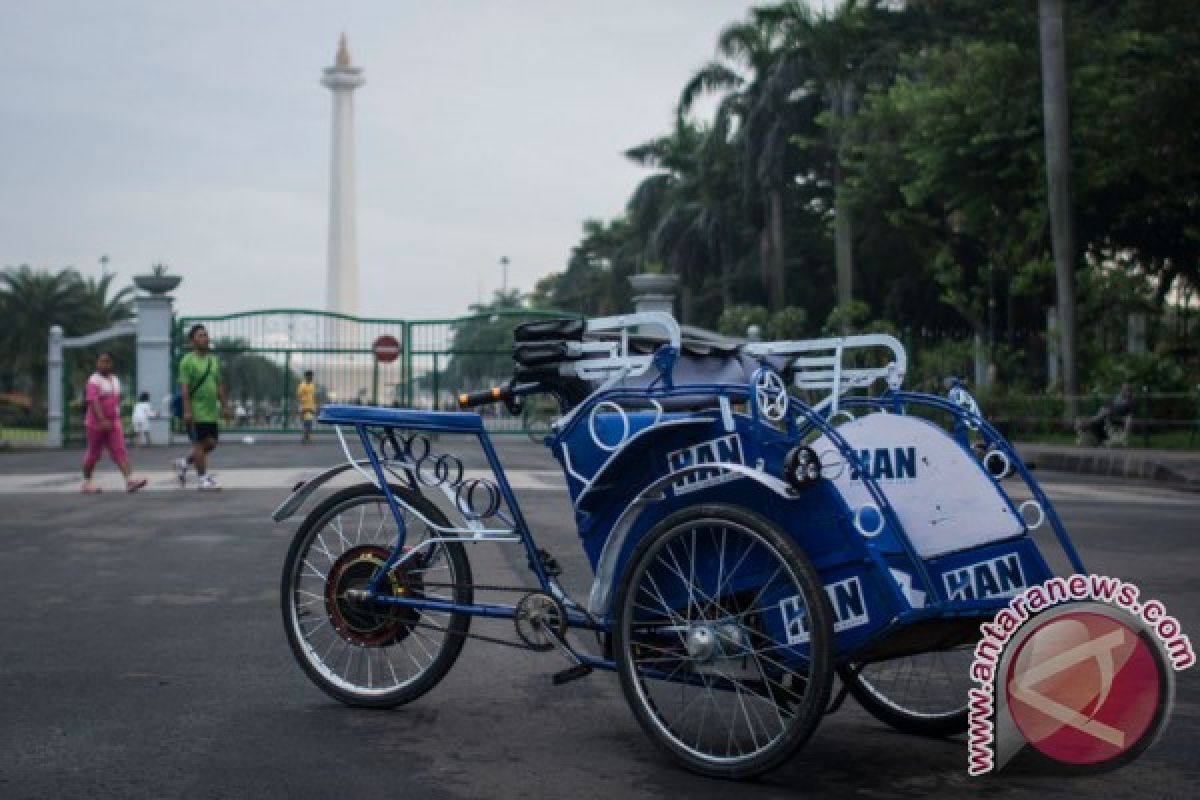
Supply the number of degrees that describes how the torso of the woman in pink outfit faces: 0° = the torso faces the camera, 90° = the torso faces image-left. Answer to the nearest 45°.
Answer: approximately 315°

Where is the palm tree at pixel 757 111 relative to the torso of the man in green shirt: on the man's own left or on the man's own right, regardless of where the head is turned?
on the man's own left

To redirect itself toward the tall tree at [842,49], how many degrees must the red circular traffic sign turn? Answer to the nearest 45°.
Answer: approximately 90° to its left

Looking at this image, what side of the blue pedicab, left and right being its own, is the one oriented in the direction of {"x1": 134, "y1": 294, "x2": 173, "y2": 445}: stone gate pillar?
back

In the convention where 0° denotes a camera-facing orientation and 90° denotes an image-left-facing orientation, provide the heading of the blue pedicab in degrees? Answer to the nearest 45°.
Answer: approximately 315°

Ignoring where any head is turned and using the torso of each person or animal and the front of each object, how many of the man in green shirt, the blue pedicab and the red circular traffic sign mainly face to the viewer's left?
0

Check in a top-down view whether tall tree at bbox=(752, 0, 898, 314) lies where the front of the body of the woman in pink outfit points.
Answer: no

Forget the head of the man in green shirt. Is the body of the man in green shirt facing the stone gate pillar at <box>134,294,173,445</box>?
no

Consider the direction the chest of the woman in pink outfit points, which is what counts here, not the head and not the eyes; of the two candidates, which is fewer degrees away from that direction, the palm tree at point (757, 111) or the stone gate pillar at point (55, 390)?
the palm tree

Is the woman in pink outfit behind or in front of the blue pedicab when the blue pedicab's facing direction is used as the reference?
behind

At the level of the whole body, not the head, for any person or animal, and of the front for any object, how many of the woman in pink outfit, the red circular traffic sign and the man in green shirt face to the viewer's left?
0

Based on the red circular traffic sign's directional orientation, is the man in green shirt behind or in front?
in front

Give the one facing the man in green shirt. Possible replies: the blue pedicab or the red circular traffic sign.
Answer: the red circular traffic sign

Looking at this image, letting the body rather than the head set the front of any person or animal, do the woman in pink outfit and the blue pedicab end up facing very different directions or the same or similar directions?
same or similar directions

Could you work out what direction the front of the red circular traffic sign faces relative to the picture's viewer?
facing the viewer

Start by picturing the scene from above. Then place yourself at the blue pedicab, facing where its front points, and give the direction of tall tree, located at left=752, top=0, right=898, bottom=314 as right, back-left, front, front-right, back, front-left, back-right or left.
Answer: back-left

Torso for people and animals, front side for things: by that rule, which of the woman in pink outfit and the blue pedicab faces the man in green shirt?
the woman in pink outfit

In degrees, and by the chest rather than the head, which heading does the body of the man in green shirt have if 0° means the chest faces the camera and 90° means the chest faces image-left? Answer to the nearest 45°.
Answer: approximately 315°
